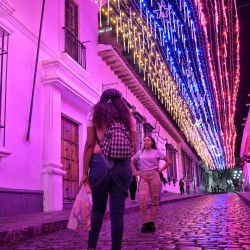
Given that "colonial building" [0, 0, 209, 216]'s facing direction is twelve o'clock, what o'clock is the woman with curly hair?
The woman with curly hair is roughly at 1 o'clock from the colonial building.

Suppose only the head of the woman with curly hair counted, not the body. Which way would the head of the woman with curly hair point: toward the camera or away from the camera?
away from the camera

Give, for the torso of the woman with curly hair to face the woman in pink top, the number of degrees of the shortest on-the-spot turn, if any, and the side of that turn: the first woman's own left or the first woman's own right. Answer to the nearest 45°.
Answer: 0° — they already face them

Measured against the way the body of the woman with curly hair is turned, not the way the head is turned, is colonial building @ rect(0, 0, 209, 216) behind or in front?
in front

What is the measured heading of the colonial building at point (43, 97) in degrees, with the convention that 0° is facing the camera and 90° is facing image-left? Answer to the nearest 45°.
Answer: approximately 315°

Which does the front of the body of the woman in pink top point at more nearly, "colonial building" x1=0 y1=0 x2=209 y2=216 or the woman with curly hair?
the woman with curly hair

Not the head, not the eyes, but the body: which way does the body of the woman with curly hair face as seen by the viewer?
away from the camera

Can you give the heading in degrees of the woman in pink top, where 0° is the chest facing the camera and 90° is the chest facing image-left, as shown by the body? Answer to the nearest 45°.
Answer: approximately 0°

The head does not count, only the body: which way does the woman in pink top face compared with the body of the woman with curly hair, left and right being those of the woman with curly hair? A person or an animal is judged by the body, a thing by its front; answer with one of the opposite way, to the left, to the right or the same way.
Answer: the opposite way

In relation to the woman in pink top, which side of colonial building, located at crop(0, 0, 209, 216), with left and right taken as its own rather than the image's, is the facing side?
front

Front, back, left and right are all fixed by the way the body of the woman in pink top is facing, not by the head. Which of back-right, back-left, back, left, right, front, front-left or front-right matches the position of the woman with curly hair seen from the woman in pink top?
front

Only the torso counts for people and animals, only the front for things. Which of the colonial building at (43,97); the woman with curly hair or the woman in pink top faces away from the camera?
the woman with curly hair

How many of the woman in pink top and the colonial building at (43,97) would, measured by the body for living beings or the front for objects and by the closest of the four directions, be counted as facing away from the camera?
0
